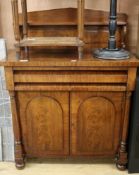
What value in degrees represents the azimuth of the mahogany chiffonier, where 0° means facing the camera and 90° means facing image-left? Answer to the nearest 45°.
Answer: approximately 0°
